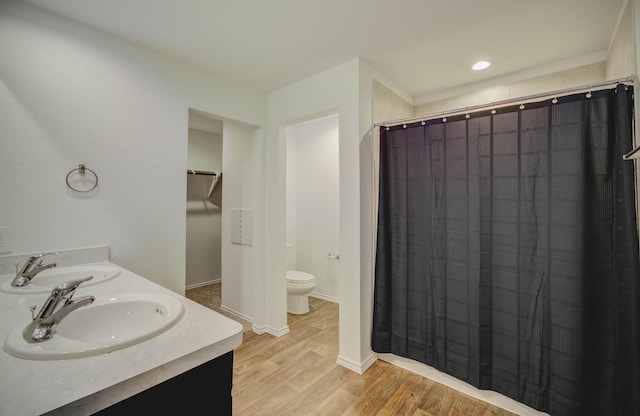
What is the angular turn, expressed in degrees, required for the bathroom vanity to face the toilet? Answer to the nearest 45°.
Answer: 0° — it already faces it

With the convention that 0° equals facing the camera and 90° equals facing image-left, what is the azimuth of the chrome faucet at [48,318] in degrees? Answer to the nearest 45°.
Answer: approximately 225°

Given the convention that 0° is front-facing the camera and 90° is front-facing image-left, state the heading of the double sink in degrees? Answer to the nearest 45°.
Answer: approximately 225°

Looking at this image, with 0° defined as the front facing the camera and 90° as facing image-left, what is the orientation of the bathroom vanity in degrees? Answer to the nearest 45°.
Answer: approximately 225°

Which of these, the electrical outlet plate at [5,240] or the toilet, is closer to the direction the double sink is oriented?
the toilet

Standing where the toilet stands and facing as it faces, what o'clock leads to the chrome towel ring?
The chrome towel ring is roughly at 3 o'clock from the toilet.

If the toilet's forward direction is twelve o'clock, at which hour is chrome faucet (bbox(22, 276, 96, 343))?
The chrome faucet is roughly at 2 o'clock from the toilet.

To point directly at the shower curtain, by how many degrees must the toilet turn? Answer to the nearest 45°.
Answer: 0° — it already faces it

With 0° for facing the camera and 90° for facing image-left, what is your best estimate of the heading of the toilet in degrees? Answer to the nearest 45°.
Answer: approximately 315°
